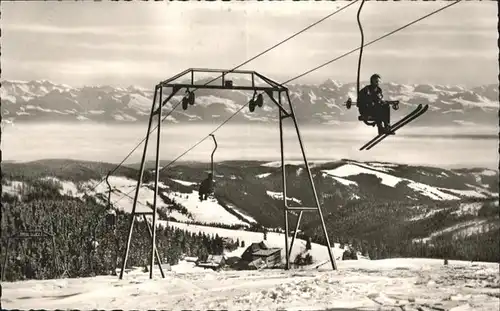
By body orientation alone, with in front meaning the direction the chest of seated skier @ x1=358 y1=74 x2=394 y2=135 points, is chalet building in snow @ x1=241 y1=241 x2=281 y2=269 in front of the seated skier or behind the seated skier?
behind

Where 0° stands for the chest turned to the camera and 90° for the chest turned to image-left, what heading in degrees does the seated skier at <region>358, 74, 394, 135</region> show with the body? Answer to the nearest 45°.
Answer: approximately 315°
